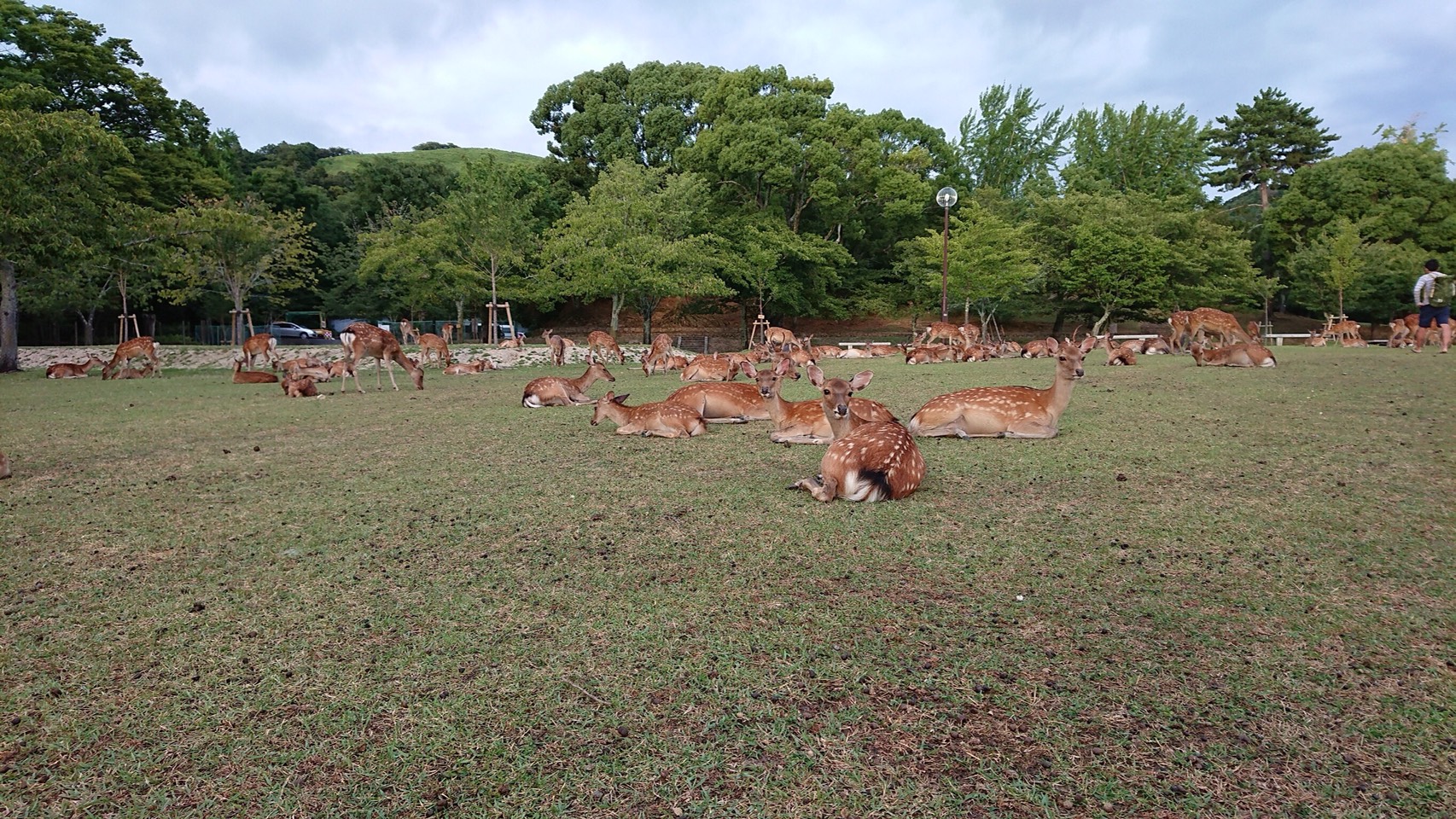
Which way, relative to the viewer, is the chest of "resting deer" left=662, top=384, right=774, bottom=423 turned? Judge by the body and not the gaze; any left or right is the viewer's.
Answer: facing to the right of the viewer

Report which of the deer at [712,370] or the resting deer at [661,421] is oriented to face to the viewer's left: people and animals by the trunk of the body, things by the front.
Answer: the resting deer

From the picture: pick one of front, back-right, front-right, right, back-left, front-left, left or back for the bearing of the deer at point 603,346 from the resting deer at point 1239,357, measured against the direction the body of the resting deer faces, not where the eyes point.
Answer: front

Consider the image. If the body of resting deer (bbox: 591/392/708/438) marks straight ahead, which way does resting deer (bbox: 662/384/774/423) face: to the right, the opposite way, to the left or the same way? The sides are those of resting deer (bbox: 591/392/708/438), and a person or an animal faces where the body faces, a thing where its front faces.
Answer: the opposite way

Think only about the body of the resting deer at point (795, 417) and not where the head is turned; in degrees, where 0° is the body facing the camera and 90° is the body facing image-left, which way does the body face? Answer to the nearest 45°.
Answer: approximately 90°

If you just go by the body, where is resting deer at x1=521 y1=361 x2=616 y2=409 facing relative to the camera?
to the viewer's right

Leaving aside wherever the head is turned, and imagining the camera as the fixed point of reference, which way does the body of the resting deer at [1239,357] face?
to the viewer's left

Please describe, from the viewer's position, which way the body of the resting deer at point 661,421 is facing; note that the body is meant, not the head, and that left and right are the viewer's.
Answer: facing to the left of the viewer

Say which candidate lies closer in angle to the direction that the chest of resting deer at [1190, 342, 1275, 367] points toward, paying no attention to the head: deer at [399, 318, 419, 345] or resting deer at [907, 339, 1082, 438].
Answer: the deer

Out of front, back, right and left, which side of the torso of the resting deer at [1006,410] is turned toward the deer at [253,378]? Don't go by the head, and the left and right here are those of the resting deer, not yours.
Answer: back
